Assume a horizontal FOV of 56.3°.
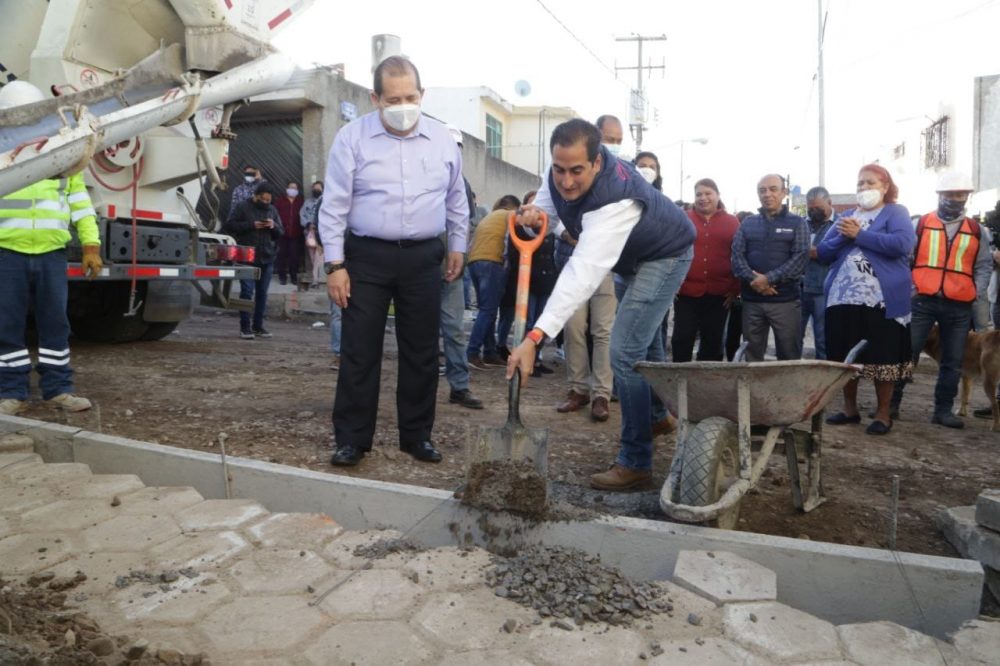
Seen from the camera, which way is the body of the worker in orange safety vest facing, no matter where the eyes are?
toward the camera

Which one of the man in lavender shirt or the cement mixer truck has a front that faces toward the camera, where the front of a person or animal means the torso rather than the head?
the man in lavender shirt

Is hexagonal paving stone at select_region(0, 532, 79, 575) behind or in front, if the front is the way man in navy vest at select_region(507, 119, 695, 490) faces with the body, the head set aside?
in front

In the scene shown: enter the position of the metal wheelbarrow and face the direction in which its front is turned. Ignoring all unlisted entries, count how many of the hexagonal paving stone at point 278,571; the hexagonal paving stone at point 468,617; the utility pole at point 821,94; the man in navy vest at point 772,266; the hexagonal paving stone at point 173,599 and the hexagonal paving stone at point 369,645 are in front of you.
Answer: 4

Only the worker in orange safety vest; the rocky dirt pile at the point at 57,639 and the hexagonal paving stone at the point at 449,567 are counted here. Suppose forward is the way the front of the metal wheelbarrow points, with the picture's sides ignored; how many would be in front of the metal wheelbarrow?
2

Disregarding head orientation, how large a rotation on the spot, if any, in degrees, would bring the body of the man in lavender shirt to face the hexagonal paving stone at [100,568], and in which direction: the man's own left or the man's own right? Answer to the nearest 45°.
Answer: approximately 45° to the man's own right

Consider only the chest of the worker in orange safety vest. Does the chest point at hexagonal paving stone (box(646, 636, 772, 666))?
yes

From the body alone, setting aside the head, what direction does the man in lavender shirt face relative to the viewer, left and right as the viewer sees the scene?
facing the viewer

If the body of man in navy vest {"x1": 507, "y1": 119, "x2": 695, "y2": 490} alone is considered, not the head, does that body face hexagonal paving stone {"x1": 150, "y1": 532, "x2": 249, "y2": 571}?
yes

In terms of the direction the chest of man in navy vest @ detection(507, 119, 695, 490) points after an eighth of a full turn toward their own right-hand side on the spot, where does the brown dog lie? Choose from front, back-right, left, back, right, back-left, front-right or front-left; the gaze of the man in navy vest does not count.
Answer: back-right

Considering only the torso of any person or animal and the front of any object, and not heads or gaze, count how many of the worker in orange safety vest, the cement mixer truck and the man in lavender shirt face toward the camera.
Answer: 2

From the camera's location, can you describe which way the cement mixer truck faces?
facing away from the viewer and to the left of the viewer

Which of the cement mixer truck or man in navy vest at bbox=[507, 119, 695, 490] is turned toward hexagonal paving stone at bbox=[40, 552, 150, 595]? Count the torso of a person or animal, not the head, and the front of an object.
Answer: the man in navy vest

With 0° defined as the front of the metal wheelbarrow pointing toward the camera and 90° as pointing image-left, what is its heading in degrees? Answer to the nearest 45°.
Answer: approximately 45°

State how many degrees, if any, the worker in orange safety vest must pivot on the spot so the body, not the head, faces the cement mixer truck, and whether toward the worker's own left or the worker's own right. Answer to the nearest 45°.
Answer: approximately 45° to the worker's own right

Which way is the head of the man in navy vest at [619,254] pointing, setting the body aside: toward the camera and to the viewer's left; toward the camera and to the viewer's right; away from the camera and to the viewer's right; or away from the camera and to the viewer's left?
toward the camera and to the viewer's left

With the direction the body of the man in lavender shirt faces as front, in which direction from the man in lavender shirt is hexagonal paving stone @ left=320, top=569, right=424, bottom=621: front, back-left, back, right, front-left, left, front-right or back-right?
front

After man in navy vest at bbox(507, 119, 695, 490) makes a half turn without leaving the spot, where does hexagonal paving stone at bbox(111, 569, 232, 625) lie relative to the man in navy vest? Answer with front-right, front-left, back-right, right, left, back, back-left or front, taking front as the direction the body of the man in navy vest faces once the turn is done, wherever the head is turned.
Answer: back

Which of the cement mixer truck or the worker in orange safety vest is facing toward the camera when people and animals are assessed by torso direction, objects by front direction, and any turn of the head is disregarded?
the worker in orange safety vest
